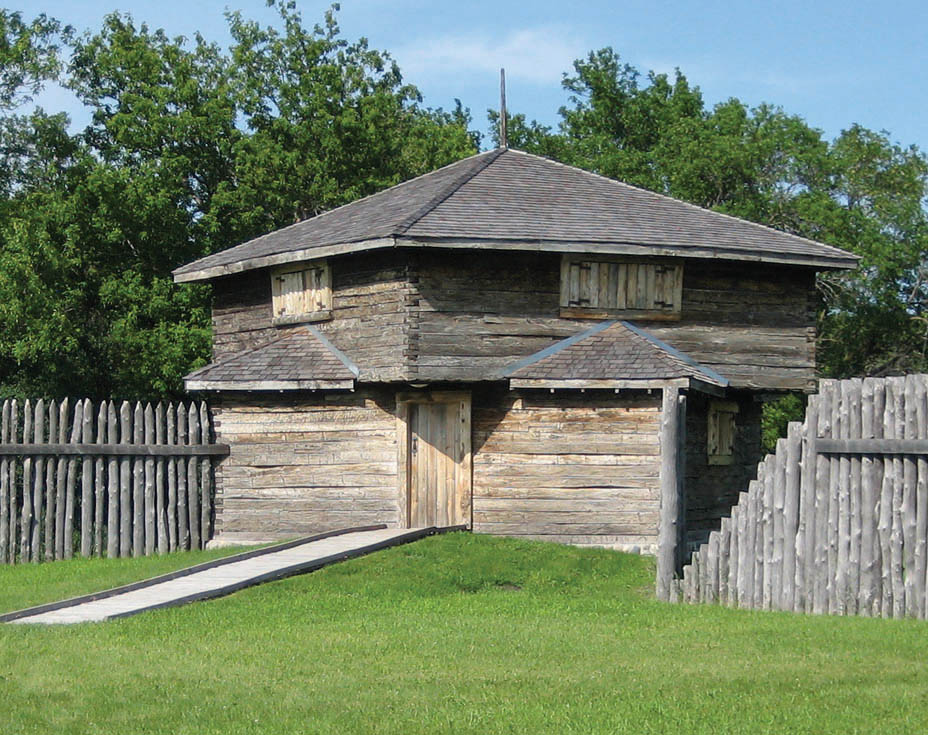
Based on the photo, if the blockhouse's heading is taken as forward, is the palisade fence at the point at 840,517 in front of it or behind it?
in front

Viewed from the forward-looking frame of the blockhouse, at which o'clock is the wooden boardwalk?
The wooden boardwalk is roughly at 1 o'clock from the blockhouse.

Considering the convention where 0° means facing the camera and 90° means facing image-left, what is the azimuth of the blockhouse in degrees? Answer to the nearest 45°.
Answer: approximately 0°

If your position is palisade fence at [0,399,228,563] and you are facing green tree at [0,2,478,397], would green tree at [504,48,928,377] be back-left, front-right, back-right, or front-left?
front-right

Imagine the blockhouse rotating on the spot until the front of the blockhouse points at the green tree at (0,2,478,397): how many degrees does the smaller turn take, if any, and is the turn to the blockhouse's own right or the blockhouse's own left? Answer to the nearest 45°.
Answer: approximately 135° to the blockhouse's own right

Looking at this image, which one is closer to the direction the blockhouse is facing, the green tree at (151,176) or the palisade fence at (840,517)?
the palisade fence

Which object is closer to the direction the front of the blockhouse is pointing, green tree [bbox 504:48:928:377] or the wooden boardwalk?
the wooden boardwalk

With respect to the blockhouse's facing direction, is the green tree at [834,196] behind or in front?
behind

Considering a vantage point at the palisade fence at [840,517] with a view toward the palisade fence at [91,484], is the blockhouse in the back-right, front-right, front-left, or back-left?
front-right

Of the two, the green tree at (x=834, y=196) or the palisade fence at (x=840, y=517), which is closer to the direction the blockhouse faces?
the palisade fence

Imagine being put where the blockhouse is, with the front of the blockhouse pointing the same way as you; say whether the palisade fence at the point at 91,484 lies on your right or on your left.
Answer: on your right

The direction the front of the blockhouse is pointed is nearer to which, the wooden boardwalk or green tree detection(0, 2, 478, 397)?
the wooden boardwalk
